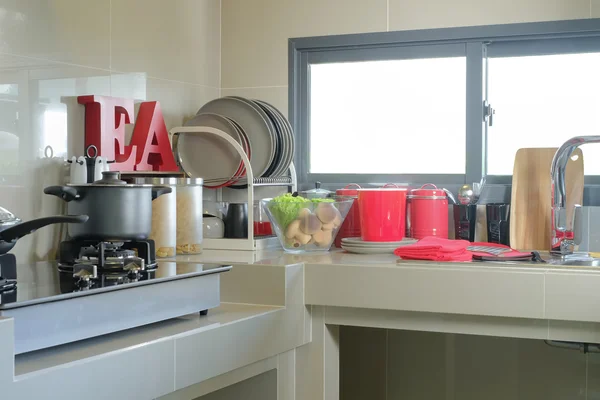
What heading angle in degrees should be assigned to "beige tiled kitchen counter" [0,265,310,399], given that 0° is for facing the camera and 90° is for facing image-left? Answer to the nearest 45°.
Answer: approximately 315°

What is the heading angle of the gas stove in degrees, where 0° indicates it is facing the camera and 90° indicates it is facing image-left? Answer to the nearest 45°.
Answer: approximately 315°

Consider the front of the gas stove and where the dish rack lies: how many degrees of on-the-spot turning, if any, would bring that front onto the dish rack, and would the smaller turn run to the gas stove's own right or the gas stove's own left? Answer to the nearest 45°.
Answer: approximately 90° to the gas stove's own left
